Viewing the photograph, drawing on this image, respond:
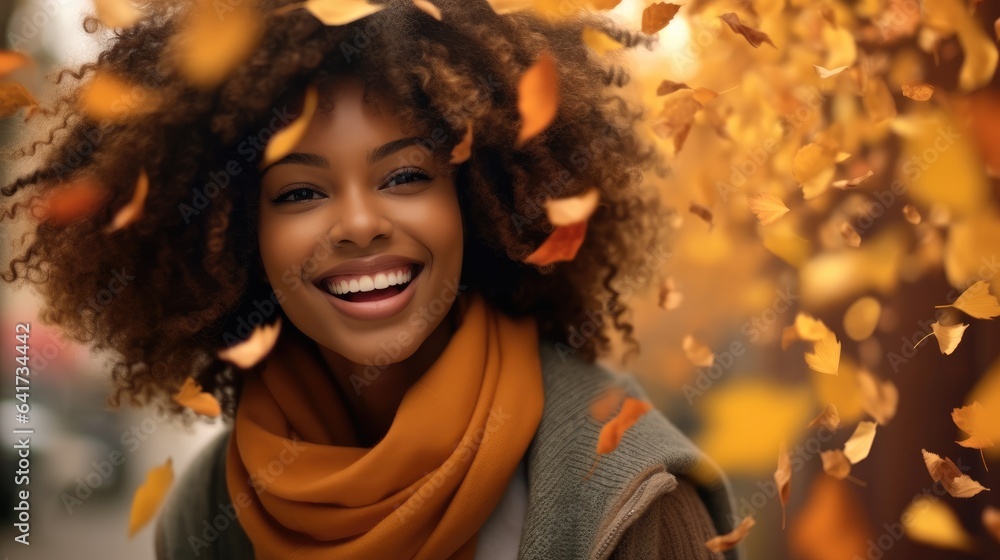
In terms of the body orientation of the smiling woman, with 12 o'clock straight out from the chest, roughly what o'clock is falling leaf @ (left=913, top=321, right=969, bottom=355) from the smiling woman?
The falling leaf is roughly at 9 o'clock from the smiling woman.

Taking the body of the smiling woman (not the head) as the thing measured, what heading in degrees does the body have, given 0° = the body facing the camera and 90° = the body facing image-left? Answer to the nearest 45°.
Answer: approximately 0°

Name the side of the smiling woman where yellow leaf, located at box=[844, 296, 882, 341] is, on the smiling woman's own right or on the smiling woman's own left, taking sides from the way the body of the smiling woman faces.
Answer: on the smiling woman's own left

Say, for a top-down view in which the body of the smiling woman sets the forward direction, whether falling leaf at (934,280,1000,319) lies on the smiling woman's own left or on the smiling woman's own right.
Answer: on the smiling woman's own left
